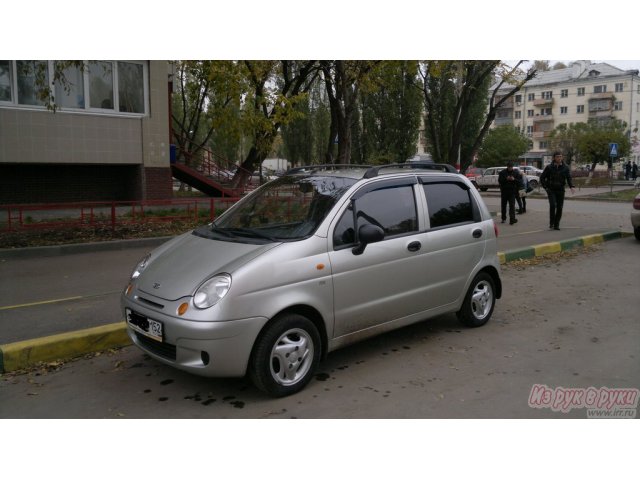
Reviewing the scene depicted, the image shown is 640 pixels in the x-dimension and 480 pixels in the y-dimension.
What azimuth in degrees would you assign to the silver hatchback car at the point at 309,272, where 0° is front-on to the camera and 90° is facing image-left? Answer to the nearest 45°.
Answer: approximately 45°

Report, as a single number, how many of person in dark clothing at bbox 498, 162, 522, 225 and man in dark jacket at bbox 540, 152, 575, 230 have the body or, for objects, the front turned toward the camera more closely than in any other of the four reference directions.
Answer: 2

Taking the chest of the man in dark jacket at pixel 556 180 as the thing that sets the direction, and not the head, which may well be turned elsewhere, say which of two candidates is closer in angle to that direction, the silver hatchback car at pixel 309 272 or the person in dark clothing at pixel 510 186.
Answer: the silver hatchback car

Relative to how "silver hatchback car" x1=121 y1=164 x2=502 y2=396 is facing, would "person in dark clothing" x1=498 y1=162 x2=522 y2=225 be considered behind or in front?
behind

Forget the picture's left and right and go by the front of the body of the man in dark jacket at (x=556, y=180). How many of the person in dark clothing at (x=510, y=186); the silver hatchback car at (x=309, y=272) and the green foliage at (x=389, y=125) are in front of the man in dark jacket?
1

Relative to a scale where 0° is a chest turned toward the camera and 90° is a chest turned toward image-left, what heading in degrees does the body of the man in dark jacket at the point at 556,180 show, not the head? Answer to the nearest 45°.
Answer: approximately 0°

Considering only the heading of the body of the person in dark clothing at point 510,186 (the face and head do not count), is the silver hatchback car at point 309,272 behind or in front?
in front

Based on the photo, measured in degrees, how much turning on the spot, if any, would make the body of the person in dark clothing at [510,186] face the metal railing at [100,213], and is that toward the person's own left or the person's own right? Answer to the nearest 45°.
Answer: approximately 45° to the person's own right

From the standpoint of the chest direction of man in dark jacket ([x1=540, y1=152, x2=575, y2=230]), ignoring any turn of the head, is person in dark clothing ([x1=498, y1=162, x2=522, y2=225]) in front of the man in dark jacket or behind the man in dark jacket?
behind
